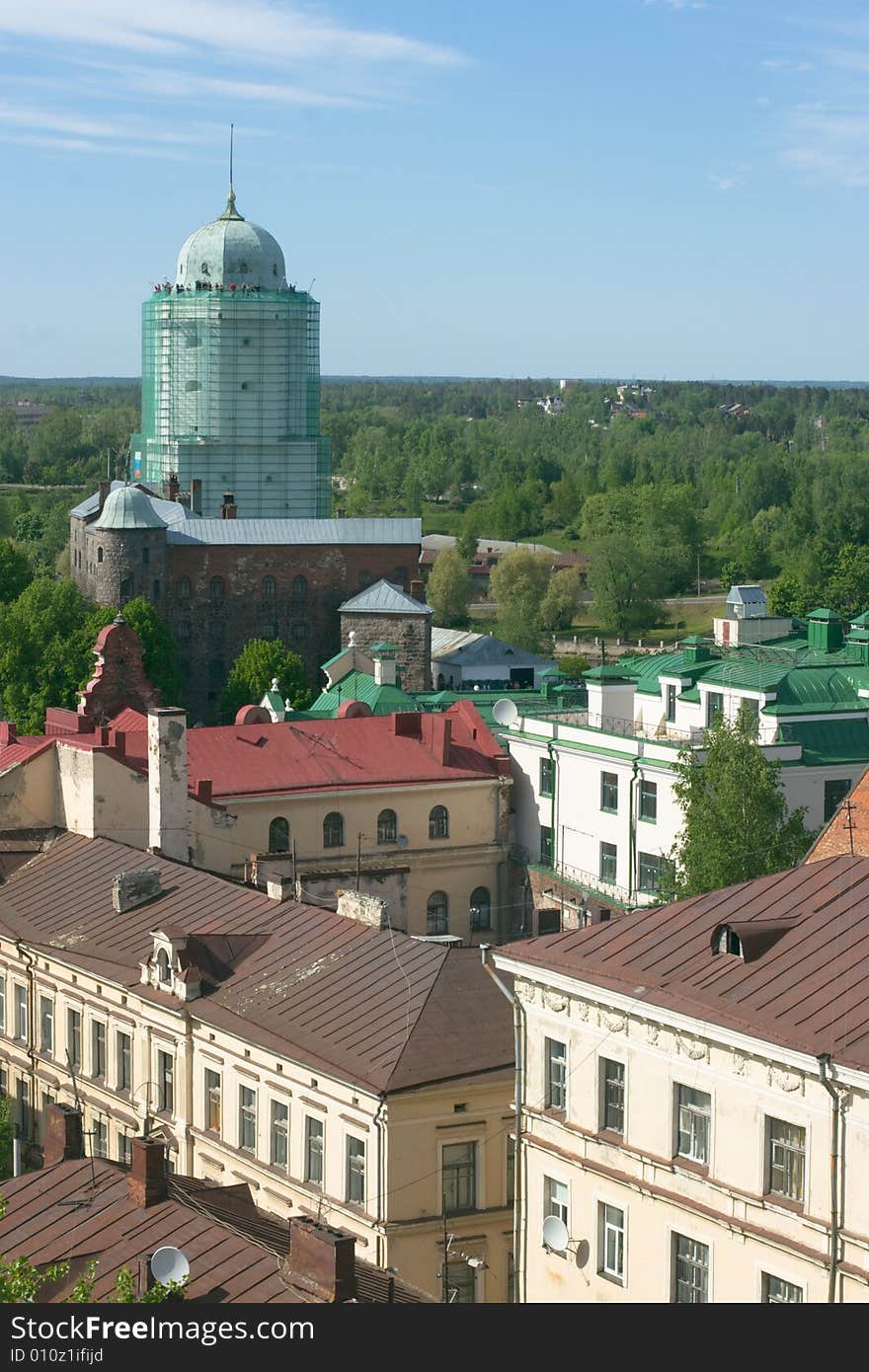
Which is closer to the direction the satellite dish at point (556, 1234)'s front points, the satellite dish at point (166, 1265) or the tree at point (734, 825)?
the satellite dish

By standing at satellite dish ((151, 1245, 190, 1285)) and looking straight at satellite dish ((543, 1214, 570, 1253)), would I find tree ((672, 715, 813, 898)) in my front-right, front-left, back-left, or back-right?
front-left

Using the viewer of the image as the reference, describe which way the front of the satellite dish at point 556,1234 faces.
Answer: facing the viewer and to the left of the viewer

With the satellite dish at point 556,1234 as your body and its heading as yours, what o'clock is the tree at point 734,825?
The tree is roughly at 5 o'clock from the satellite dish.

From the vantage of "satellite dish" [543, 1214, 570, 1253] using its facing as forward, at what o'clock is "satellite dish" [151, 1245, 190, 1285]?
"satellite dish" [151, 1245, 190, 1285] is roughly at 12 o'clock from "satellite dish" [543, 1214, 570, 1253].

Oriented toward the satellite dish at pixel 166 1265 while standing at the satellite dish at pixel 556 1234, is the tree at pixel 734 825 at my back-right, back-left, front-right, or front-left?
back-right
